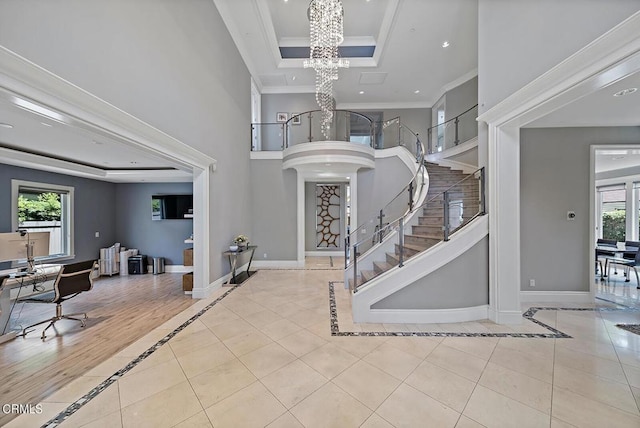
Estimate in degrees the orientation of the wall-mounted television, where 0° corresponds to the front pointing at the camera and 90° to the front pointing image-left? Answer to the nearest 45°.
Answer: approximately 0°

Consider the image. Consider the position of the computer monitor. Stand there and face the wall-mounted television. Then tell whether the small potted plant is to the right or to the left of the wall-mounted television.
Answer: right

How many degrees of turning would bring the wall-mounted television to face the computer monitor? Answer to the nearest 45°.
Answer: approximately 45° to its right

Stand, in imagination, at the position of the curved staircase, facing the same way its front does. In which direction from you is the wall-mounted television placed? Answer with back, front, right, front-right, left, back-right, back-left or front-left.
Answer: front-right

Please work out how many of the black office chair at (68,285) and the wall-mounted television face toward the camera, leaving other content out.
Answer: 1

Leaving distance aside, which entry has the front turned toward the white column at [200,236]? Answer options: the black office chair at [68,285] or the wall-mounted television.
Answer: the wall-mounted television

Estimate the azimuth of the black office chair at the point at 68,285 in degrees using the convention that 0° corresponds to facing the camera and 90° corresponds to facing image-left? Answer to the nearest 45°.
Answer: approximately 135°

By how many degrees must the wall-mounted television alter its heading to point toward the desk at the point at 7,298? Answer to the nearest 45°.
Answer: approximately 45° to its right

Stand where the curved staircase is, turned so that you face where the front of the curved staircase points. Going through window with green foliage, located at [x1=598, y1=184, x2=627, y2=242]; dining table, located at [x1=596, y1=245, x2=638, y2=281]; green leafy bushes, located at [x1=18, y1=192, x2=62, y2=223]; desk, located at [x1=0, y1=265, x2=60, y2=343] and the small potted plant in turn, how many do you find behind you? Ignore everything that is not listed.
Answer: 2

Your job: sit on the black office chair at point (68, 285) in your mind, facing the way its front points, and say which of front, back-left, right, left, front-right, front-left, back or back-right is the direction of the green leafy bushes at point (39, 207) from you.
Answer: front-right

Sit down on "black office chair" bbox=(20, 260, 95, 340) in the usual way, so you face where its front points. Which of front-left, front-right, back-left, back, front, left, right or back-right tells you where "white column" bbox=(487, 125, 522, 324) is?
back

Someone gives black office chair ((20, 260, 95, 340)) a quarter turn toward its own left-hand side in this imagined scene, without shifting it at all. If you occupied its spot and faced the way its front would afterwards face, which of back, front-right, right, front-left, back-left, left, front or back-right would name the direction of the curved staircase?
left

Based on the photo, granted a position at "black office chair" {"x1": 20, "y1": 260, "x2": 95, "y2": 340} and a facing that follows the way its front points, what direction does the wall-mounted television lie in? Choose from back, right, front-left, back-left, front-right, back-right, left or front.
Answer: right
